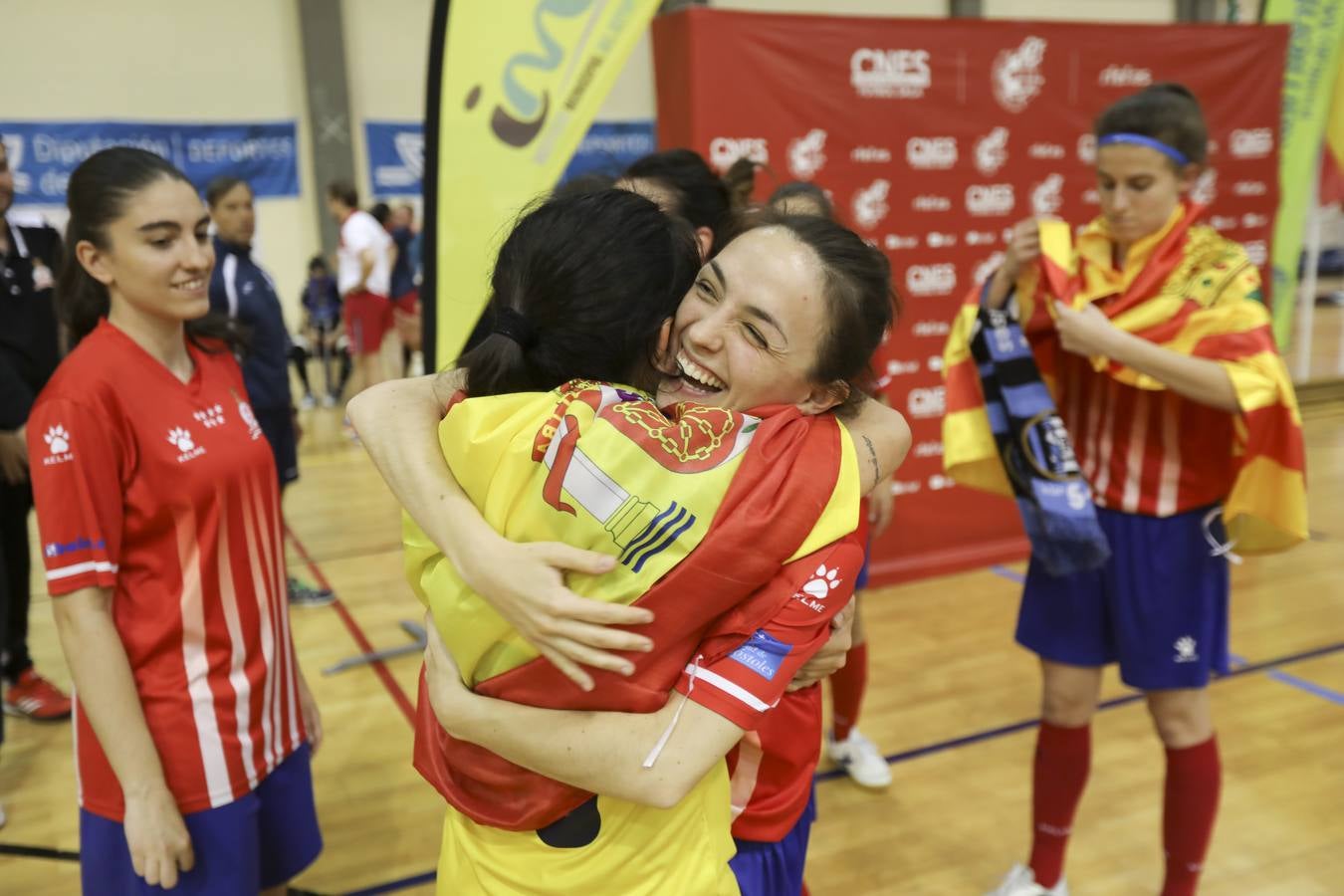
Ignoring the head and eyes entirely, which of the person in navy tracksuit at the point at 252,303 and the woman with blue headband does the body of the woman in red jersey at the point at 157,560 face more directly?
the woman with blue headband

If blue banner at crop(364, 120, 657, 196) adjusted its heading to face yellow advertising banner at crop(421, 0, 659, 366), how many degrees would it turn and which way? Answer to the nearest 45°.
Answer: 0° — it already faces it

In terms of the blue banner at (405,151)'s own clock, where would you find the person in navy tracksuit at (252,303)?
The person in navy tracksuit is roughly at 12 o'clock from the blue banner.

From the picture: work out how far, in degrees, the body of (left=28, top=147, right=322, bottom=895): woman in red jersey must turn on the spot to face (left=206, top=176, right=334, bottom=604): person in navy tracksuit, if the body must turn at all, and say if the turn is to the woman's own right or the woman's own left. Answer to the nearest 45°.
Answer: approximately 135° to the woman's own left

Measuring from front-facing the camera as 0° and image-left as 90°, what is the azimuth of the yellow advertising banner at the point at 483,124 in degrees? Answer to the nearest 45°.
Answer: approximately 0°

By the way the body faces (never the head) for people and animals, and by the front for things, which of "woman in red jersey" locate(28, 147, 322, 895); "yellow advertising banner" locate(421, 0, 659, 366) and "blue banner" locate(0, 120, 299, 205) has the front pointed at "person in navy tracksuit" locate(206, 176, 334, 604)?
the blue banner

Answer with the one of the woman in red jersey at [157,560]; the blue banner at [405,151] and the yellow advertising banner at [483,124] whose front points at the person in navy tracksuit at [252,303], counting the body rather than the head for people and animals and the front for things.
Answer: the blue banner
